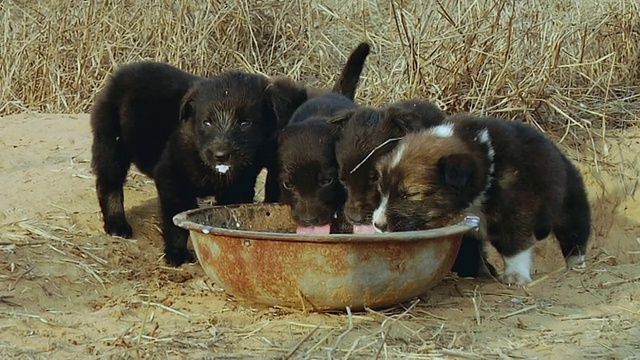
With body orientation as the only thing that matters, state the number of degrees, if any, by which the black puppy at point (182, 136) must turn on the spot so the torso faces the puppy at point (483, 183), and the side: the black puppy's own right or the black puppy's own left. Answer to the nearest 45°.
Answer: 0° — it already faces it

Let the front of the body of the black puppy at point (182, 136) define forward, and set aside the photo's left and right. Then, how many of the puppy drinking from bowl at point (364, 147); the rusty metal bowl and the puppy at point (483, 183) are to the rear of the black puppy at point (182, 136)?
0

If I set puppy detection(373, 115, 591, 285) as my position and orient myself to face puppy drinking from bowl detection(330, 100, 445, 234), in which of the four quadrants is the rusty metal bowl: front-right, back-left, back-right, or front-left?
front-left

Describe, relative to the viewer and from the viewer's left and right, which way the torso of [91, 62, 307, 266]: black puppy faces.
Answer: facing the viewer and to the right of the viewer

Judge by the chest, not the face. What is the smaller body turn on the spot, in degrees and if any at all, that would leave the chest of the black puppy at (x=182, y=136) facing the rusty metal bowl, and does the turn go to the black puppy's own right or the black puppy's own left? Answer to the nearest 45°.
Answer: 0° — it already faces it

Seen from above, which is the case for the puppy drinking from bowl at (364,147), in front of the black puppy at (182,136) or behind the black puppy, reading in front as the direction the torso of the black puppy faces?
in front
